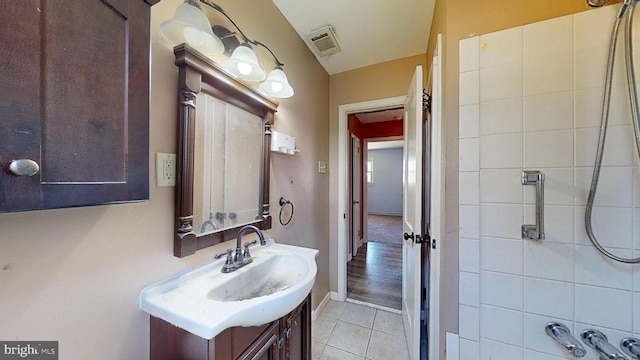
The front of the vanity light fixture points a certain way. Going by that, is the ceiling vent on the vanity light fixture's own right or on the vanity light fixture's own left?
on the vanity light fixture's own left

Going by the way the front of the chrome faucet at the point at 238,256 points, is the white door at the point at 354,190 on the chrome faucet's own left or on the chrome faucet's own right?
on the chrome faucet's own left

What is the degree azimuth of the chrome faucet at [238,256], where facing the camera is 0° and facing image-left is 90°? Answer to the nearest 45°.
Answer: approximately 315°

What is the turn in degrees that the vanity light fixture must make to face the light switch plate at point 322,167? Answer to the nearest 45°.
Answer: approximately 90° to its left

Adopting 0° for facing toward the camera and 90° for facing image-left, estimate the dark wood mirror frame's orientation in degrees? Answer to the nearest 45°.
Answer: approximately 315°
